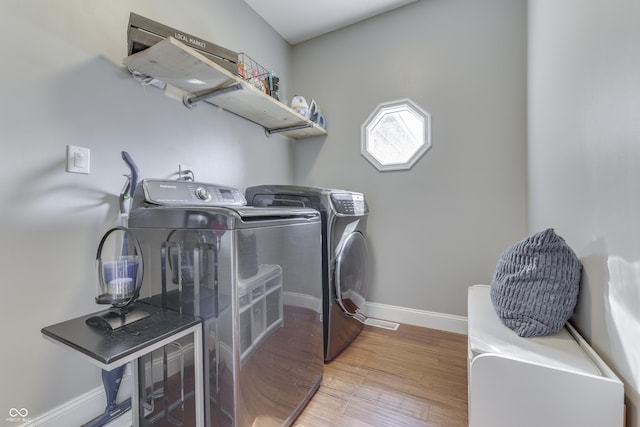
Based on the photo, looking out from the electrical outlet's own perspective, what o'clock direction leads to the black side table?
The black side table is roughly at 2 o'clock from the electrical outlet.

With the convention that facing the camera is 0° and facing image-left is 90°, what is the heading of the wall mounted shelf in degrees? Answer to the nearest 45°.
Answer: approximately 315°

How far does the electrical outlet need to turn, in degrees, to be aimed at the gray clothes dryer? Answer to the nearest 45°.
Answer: approximately 45° to its left

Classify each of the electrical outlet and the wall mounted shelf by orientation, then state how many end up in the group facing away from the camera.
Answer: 0

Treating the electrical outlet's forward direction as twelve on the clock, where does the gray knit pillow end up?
The gray knit pillow is roughly at 12 o'clock from the electrical outlet.

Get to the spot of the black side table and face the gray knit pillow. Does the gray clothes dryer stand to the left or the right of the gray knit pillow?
left

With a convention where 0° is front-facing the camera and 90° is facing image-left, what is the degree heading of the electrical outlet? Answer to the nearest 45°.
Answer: approximately 315°

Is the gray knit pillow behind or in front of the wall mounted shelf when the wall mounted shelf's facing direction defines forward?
in front
